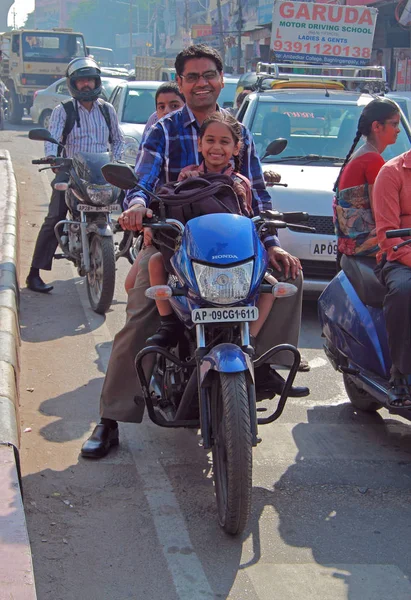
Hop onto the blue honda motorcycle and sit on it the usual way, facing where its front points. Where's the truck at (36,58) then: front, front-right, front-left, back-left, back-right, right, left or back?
back

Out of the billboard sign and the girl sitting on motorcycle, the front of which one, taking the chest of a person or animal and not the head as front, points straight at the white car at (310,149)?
the billboard sign

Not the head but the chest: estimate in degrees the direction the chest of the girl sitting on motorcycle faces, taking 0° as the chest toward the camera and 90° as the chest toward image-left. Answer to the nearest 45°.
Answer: approximately 0°

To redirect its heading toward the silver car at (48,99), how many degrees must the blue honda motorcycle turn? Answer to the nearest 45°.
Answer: approximately 180°

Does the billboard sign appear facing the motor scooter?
yes

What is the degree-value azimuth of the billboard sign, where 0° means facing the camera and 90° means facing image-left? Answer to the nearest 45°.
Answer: approximately 0°

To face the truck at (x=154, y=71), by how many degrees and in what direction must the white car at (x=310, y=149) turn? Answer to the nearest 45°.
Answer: approximately 180°

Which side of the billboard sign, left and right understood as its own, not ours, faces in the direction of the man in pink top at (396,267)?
front

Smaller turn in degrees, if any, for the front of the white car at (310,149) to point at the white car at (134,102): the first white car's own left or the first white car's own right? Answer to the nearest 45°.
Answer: approximately 135° to the first white car's own right
